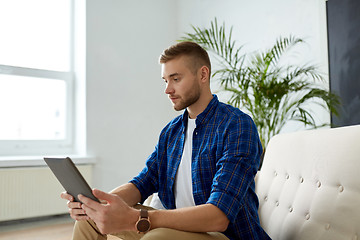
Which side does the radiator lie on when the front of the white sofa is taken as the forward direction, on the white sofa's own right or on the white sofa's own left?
on the white sofa's own right

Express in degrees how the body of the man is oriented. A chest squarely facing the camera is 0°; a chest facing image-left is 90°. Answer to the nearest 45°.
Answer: approximately 45°

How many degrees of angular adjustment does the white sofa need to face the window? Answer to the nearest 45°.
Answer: approximately 90° to its right

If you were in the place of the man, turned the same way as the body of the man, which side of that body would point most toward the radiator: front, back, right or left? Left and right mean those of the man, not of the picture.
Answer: right

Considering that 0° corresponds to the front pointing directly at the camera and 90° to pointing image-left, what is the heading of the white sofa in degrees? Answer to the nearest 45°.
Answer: approximately 45°
